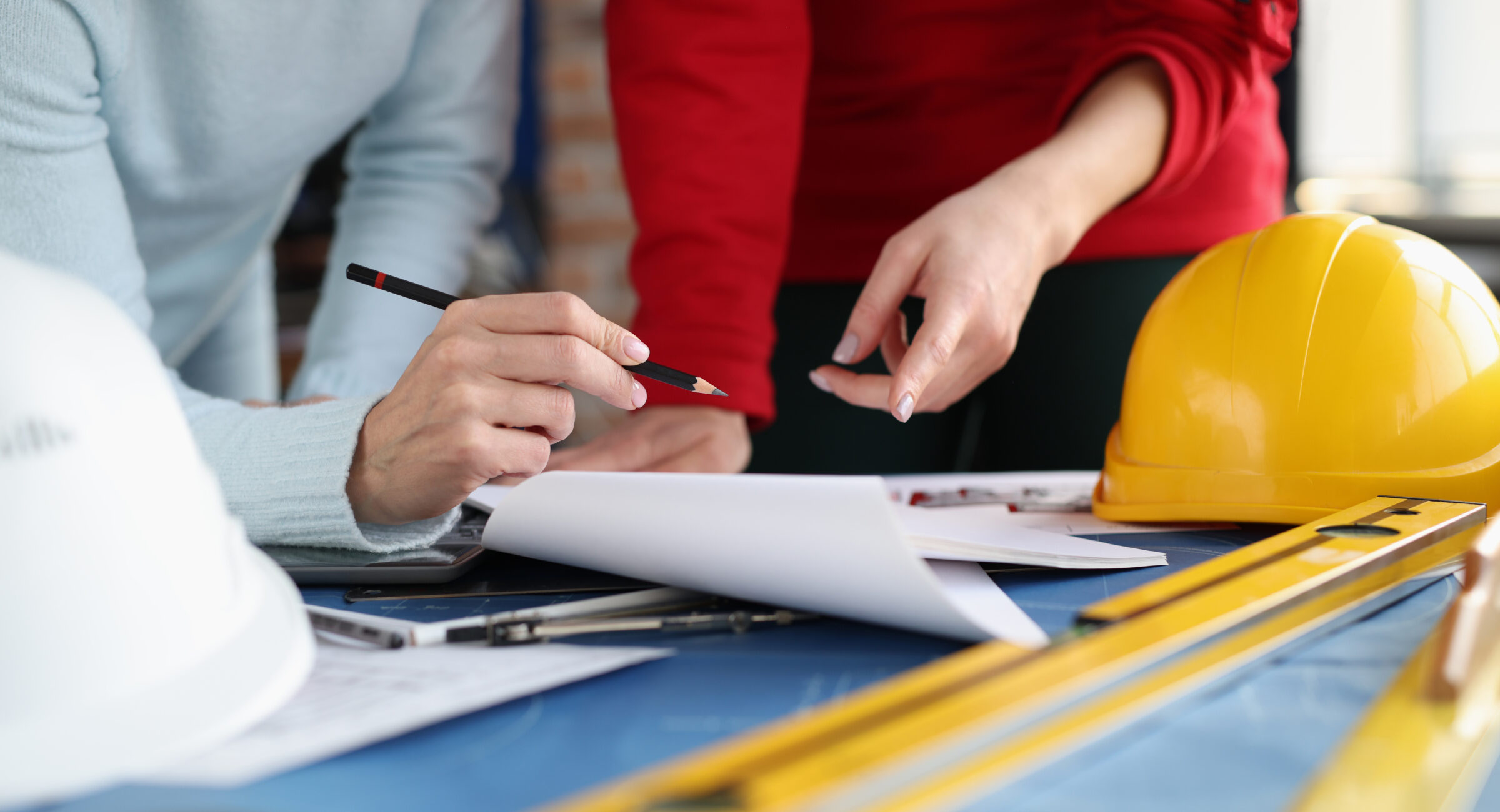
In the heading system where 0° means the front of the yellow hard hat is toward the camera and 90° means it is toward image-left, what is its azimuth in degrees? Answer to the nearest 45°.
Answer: approximately 45°
